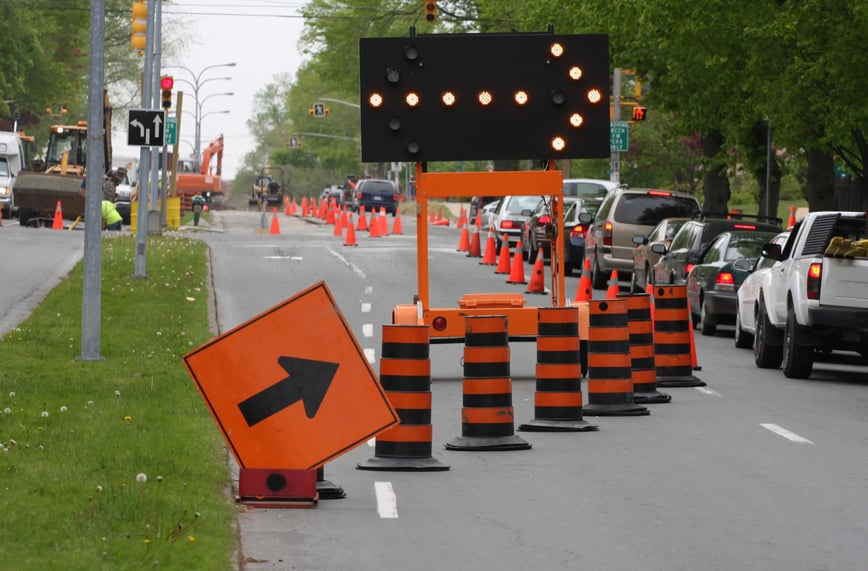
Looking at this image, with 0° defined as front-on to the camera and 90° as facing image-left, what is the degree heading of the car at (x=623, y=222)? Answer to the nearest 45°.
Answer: approximately 180°

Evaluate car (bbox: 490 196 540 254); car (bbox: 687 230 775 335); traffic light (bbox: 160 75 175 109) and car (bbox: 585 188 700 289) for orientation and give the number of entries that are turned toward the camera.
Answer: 1

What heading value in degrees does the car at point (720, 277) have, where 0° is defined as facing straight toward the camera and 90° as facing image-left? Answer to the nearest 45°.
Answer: approximately 180°

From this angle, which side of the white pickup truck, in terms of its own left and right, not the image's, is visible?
back

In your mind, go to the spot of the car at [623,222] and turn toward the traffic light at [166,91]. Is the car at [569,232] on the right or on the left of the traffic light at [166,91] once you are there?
right

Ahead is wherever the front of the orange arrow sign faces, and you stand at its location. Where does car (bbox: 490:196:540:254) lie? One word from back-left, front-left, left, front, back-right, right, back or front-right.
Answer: back

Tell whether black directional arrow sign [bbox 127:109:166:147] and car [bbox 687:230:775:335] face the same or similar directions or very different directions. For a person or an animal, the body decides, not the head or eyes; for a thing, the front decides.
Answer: very different directions

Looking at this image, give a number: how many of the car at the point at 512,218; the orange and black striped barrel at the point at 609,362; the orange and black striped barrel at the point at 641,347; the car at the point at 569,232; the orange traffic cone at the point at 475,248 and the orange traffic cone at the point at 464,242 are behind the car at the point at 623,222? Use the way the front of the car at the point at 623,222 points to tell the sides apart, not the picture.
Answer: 2

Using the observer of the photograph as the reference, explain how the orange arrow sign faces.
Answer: facing the viewer

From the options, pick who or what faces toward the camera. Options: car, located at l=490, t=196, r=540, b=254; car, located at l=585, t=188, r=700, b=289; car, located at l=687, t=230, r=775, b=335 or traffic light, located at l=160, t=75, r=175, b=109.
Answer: the traffic light

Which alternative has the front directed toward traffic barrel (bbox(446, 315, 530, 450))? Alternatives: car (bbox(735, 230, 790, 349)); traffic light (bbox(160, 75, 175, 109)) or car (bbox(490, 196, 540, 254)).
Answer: the traffic light

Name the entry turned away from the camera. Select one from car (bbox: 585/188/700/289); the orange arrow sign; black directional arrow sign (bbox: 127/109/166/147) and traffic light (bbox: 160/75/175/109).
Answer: the car

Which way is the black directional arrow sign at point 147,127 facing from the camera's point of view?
toward the camera

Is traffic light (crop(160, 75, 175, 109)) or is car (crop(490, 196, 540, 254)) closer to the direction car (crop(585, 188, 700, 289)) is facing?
the car

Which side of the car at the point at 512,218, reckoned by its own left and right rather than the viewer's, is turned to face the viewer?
back

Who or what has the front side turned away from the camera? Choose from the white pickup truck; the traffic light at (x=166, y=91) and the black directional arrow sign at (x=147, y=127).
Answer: the white pickup truck

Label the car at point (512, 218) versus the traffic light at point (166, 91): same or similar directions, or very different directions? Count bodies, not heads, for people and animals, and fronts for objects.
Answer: very different directions

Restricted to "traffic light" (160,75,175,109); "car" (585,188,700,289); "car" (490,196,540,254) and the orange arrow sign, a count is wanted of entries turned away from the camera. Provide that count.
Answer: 2

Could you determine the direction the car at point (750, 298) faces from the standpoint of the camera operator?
facing away from the viewer

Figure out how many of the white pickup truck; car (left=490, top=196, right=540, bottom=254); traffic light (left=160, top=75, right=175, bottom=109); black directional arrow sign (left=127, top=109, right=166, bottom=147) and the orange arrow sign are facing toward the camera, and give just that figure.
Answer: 3

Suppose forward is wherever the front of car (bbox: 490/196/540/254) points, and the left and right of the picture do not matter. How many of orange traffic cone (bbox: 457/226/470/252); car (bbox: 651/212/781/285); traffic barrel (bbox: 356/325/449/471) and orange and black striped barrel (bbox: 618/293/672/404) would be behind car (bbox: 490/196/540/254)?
3
